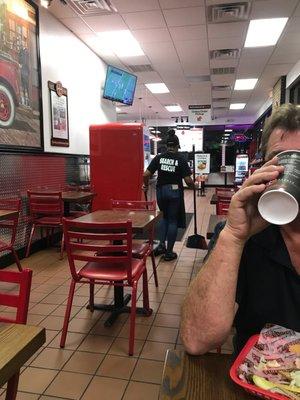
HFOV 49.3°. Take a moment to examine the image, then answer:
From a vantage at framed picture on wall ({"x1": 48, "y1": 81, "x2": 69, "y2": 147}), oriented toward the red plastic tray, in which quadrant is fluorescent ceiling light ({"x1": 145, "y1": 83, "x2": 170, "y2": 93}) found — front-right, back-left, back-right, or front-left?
back-left

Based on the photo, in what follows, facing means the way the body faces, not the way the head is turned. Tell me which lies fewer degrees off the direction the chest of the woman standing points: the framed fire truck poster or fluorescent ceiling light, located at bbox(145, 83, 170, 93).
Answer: the fluorescent ceiling light

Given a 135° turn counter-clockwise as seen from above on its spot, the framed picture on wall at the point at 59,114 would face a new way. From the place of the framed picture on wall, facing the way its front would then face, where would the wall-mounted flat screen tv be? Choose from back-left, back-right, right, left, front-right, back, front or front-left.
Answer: front-right

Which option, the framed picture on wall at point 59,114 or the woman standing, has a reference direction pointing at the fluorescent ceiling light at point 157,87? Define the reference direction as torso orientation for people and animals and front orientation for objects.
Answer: the woman standing

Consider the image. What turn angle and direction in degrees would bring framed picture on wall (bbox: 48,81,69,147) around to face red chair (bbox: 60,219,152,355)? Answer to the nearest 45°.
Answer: approximately 45° to its right

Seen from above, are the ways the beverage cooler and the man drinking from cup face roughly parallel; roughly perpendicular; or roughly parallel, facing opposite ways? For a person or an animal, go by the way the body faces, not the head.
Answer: roughly perpendicular

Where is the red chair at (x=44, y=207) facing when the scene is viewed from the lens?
facing away from the viewer

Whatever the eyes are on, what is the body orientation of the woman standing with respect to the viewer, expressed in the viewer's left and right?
facing away from the viewer

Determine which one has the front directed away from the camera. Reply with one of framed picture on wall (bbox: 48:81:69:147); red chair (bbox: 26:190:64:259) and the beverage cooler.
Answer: the red chair

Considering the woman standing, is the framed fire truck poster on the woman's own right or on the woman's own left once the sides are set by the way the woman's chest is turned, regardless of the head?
on the woman's own left
